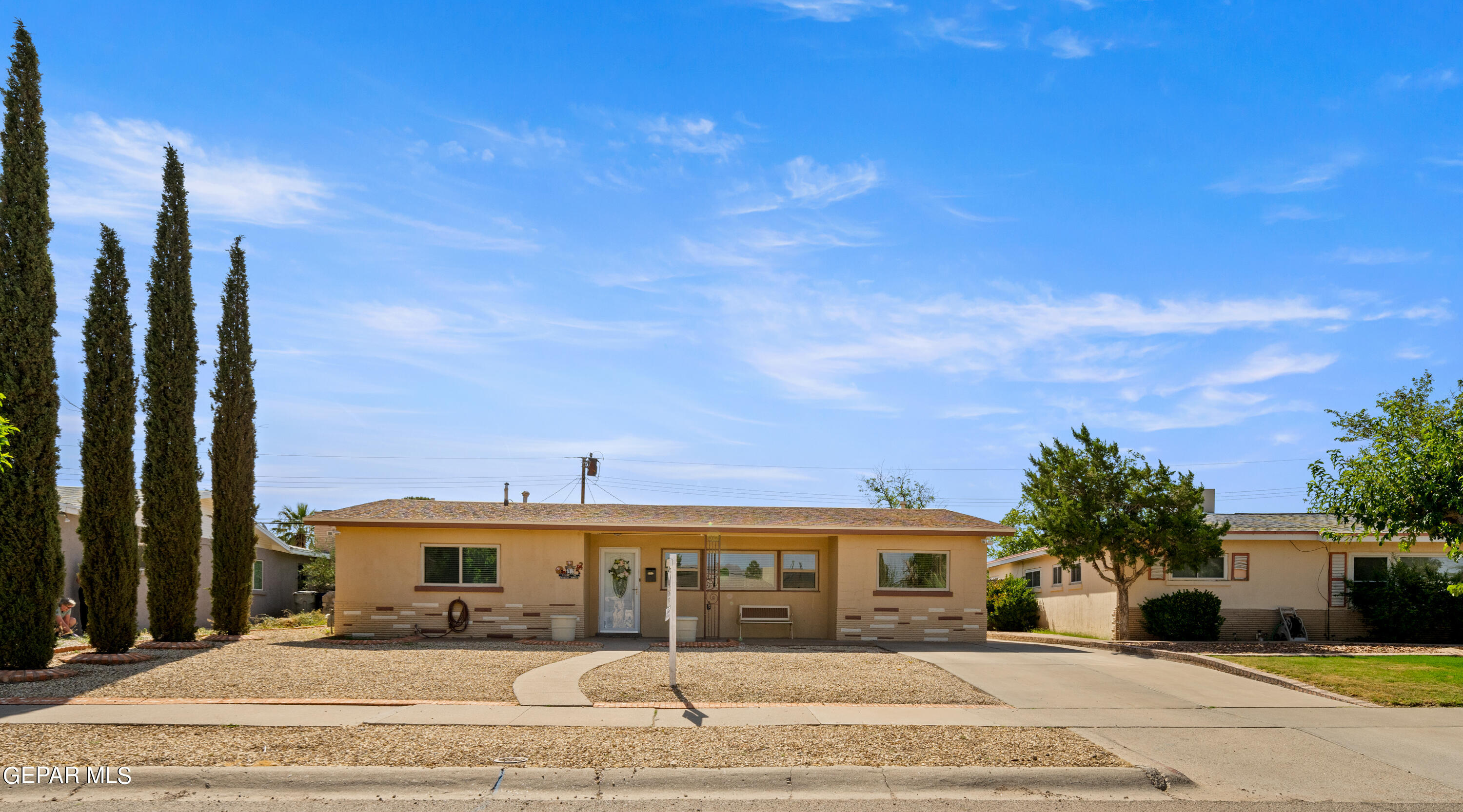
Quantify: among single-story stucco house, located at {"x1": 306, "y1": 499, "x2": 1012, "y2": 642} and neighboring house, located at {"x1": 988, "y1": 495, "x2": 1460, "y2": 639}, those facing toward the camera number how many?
2

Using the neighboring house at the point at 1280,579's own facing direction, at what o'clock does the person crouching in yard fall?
The person crouching in yard is roughly at 2 o'clock from the neighboring house.

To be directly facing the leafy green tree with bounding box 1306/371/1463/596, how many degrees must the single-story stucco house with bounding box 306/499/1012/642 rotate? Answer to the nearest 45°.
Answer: approximately 45° to its left

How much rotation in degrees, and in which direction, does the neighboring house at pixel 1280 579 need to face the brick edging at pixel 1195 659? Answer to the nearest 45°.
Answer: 0° — it already faces it

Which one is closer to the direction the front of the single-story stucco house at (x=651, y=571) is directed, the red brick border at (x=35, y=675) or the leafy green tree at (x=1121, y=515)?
the red brick border

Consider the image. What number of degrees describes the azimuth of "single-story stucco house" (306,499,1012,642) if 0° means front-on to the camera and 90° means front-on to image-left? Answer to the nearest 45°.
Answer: approximately 0°

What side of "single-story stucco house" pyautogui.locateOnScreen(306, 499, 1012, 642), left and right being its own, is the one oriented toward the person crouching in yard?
right
